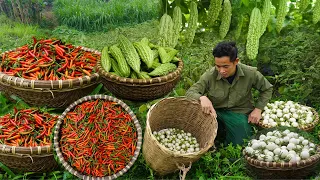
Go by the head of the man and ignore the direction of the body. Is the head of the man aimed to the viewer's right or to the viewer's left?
to the viewer's left

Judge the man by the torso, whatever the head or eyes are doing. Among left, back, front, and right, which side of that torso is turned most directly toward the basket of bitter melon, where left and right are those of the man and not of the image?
right

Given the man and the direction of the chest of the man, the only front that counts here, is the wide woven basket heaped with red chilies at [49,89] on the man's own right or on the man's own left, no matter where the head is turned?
on the man's own right

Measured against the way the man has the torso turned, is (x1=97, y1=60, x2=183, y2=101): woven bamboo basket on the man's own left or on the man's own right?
on the man's own right

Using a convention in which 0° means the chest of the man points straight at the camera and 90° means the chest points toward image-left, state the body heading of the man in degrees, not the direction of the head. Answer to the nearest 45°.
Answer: approximately 0°
